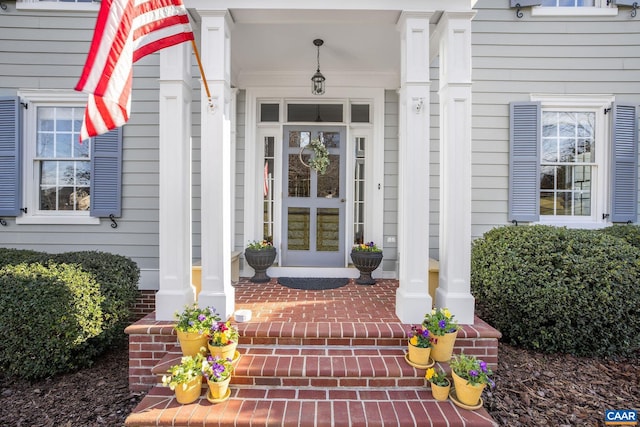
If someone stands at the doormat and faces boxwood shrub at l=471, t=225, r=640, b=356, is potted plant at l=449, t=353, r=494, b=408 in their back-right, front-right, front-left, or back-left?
front-right

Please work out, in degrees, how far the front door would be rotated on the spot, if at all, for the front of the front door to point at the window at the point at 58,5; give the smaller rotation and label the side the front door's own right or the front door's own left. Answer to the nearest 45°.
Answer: approximately 90° to the front door's own right

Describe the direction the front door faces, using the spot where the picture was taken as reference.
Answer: facing the viewer

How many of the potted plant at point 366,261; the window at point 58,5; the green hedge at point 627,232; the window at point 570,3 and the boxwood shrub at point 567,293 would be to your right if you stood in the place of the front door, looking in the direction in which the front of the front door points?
1

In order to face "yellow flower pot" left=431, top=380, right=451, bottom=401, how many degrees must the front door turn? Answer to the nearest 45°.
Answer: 0° — it already faces it

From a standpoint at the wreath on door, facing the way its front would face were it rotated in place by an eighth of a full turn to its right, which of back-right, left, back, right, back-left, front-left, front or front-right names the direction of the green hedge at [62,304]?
front

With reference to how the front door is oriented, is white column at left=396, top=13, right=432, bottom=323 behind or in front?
in front

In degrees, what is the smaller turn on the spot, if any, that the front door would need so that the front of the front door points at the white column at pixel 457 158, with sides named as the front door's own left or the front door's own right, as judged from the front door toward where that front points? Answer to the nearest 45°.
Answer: approximately 45° to the front door's own left

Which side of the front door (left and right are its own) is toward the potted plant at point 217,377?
front

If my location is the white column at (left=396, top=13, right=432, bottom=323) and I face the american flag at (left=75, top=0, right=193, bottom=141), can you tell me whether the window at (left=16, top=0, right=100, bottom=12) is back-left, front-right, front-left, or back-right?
front-right

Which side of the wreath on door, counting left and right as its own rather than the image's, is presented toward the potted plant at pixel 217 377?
front

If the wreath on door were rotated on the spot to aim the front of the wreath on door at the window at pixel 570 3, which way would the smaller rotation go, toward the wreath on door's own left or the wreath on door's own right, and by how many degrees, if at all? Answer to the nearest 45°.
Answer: approximately 90° to the wreath on door's own left

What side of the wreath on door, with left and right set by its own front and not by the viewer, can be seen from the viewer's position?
front

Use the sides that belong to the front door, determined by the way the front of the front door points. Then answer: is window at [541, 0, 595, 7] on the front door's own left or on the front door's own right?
on the front door's own left
